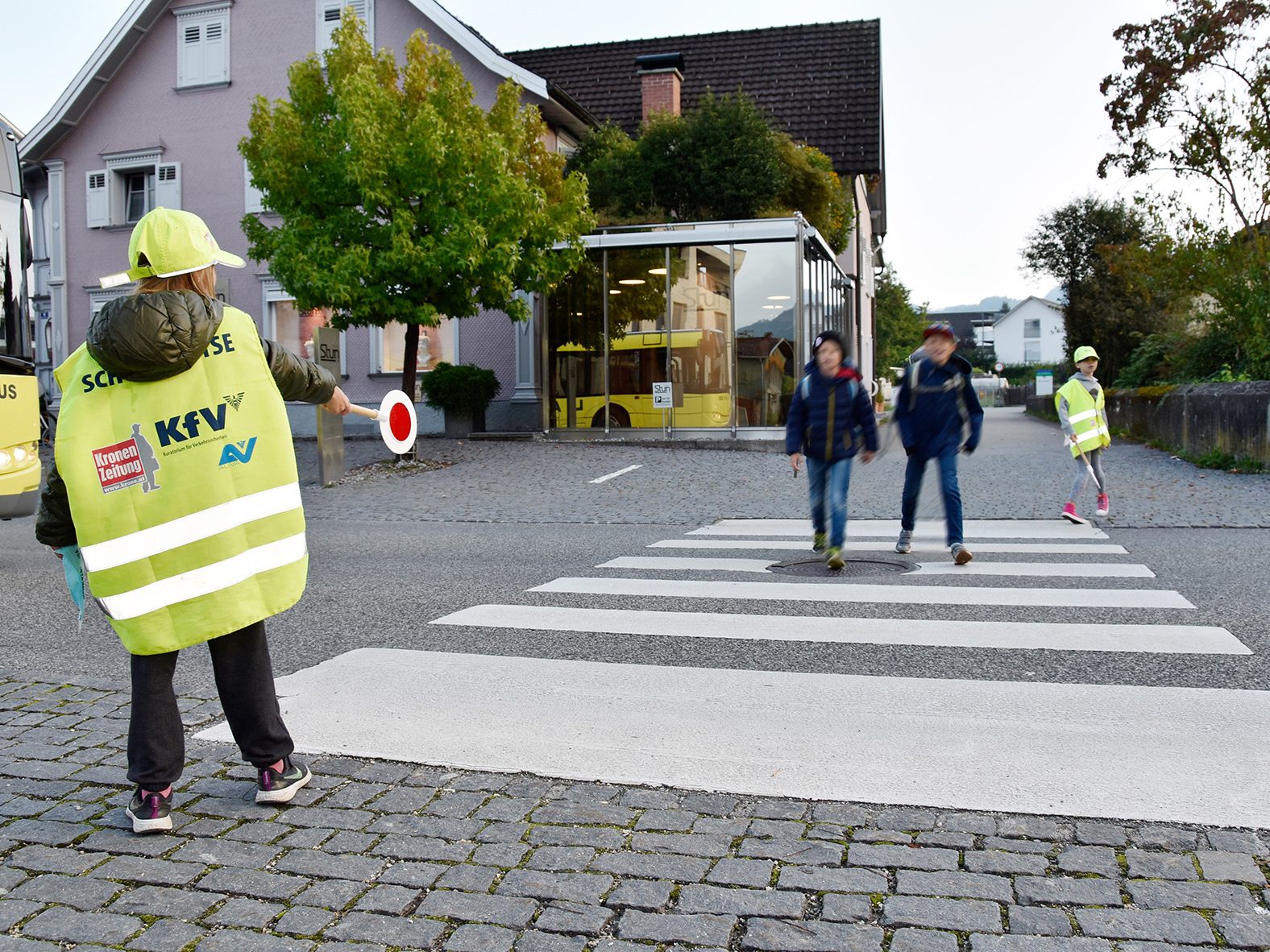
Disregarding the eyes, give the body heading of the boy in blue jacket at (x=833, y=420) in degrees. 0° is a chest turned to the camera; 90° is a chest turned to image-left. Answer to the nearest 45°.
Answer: approximately 0°

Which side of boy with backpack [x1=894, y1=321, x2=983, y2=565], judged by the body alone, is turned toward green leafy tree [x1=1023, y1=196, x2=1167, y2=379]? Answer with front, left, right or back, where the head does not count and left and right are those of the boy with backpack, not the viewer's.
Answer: back

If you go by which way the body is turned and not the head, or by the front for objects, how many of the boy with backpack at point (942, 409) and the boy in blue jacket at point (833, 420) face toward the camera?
2

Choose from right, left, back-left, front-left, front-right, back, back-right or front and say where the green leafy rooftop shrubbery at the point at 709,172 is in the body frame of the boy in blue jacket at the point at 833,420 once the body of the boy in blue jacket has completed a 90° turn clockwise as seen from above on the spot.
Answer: right

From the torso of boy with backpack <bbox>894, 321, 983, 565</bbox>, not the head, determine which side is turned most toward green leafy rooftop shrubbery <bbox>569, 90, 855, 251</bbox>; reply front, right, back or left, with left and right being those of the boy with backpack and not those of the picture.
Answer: back

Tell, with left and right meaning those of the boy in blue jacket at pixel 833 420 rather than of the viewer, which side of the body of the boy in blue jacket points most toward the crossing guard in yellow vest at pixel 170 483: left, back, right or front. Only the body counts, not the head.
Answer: front

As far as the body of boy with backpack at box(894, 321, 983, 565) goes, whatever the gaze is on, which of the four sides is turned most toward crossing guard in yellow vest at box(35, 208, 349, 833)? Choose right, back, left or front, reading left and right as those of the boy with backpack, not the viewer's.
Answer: front

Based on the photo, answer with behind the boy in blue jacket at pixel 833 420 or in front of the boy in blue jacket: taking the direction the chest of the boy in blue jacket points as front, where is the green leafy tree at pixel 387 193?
behind

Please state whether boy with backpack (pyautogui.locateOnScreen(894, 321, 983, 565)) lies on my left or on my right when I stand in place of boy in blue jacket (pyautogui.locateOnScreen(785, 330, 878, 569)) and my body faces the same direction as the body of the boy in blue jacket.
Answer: on my left

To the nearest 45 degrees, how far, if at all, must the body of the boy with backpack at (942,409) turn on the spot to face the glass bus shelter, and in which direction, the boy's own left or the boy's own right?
approximately 180°

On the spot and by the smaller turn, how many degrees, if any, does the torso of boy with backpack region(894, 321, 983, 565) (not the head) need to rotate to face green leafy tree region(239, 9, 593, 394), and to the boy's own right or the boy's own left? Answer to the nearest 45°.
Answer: approximately 135° to the boy's own right

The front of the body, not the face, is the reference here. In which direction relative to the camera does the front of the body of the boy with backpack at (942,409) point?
toward the camera

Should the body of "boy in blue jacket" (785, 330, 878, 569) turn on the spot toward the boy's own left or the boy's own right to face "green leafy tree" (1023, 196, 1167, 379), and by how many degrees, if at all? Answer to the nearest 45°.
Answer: approximately 180°

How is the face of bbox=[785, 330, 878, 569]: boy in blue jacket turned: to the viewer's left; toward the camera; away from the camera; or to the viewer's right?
toward the camera
